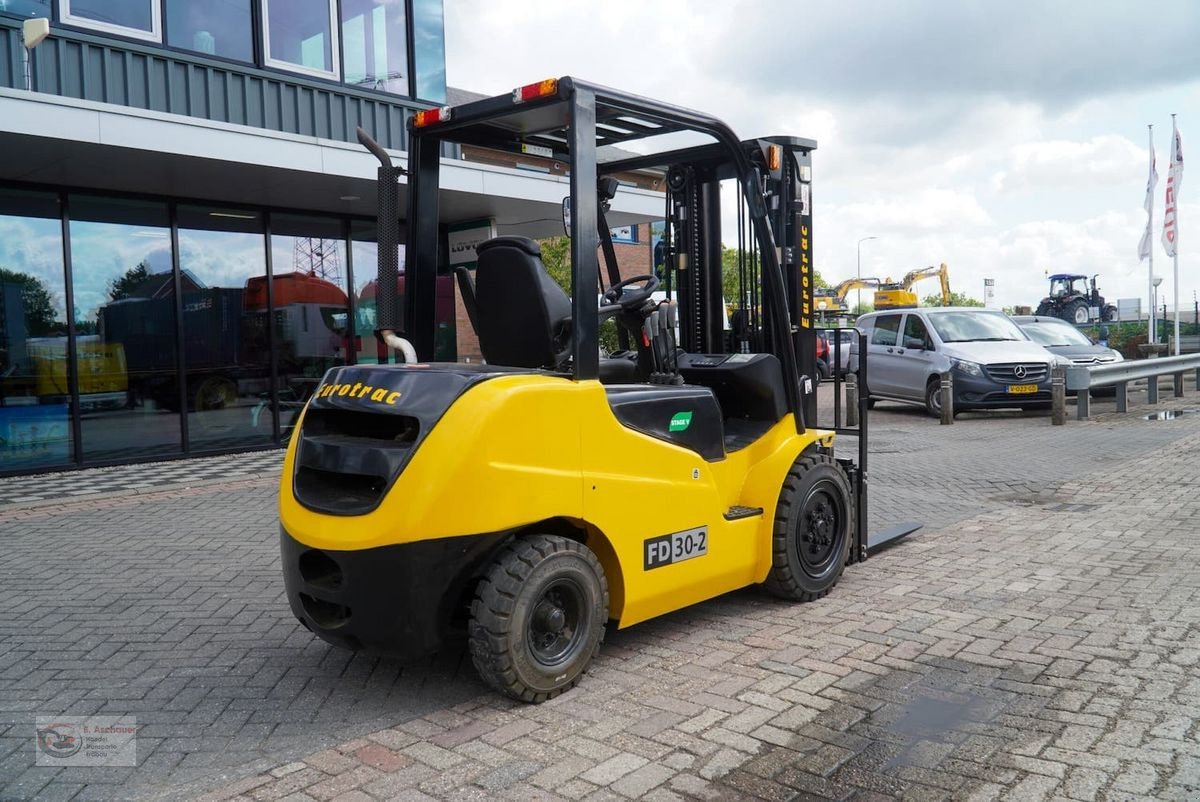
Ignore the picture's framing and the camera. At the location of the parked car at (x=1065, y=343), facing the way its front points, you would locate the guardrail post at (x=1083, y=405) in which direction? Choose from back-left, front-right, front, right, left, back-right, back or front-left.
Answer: front-right

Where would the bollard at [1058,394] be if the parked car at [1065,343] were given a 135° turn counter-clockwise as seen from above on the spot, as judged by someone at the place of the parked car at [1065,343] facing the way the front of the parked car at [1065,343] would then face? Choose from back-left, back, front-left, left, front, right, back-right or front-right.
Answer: back

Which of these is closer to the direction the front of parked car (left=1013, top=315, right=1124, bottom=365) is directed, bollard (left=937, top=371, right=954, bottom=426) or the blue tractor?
the bollard

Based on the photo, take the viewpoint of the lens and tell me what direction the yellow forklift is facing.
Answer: facing away from the viewer and to the right of the viewer

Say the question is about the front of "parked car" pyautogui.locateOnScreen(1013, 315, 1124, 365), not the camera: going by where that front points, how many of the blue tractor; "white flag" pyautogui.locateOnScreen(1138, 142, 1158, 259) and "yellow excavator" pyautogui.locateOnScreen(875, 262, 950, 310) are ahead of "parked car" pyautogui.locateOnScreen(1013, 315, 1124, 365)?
0

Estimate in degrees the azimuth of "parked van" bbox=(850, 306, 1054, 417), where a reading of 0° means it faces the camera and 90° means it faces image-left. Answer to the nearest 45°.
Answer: approximately 315°

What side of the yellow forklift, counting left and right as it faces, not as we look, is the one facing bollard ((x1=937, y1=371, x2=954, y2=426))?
front

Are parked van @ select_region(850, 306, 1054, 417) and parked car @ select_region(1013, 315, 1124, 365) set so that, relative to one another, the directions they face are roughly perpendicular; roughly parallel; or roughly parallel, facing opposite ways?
roughly parallel

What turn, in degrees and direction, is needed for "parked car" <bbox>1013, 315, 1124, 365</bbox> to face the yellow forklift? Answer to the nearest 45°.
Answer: approximately 45° to its right

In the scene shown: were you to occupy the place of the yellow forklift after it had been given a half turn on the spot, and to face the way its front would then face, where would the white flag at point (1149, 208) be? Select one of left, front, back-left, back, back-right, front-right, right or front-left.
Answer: back

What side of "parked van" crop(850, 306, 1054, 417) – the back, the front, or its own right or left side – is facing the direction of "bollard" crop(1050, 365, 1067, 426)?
front

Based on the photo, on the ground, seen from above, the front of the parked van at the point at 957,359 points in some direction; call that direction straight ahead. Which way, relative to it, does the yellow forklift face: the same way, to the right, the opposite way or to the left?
to the left

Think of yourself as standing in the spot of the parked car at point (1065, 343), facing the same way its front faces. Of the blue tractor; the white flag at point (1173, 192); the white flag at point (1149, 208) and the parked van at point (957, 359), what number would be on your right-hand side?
1

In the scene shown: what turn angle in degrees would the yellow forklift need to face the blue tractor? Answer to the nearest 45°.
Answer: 0° — it already faces it

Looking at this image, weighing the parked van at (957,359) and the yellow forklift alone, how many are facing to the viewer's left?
0

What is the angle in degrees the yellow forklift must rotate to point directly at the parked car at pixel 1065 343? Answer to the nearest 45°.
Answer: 0° — it already faces it

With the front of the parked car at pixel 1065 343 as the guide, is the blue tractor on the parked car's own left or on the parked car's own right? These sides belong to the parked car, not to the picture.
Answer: on the parked car's own left

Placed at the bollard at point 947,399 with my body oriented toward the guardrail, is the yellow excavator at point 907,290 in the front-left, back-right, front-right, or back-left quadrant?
front-left

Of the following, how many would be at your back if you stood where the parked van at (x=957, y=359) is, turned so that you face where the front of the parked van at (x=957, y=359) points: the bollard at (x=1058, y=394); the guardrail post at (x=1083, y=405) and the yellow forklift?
0

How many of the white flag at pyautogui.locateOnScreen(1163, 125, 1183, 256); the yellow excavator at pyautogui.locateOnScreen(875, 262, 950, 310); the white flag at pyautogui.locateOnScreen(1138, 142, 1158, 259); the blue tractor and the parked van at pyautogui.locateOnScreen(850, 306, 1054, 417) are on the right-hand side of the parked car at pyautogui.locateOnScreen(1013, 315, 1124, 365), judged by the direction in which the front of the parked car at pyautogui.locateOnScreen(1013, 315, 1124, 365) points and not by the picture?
1

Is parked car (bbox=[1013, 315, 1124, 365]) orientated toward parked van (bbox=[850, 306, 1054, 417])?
no

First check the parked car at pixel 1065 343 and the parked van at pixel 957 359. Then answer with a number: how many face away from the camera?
0
